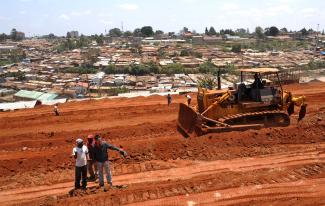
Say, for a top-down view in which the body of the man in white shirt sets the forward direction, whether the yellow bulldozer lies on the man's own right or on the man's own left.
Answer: on the man's own left

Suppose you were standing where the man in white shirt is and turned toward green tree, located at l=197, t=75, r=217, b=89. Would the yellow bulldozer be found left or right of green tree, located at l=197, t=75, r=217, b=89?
right
